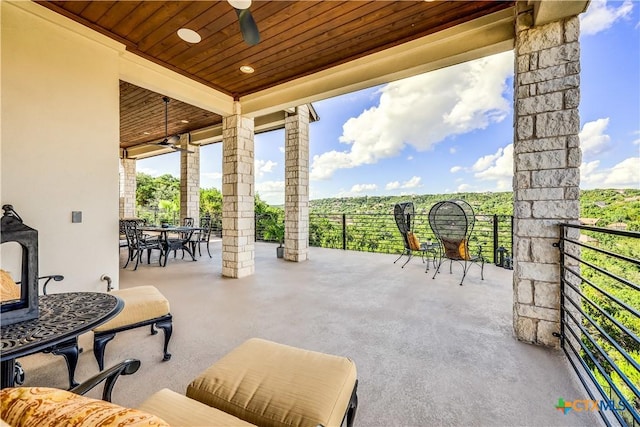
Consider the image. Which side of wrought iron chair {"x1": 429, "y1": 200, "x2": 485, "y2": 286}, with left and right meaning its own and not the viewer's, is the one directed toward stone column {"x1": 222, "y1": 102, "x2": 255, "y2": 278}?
back

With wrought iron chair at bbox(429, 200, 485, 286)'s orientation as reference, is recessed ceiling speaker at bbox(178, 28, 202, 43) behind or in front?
behind

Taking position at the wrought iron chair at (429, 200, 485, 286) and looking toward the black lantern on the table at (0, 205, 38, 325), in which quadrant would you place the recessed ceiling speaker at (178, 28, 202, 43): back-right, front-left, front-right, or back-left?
front-right

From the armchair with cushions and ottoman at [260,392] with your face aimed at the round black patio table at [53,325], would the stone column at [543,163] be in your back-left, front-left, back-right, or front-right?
back-right
